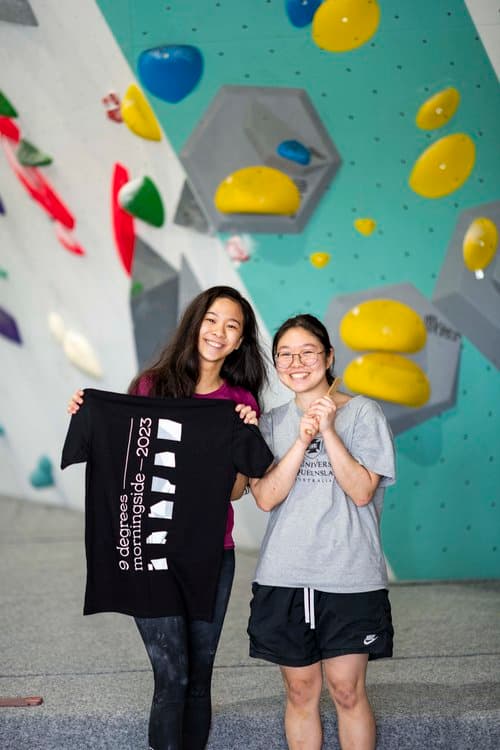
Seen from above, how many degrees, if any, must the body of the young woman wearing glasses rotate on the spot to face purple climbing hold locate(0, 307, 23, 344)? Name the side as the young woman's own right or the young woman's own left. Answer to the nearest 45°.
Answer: approximately 135° to the young woman's own right

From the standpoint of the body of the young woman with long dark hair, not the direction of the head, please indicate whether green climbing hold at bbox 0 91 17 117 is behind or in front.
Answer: behind

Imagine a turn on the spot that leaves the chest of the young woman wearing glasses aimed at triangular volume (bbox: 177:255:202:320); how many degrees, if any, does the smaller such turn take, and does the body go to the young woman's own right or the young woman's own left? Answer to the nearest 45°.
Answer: approximately 180°

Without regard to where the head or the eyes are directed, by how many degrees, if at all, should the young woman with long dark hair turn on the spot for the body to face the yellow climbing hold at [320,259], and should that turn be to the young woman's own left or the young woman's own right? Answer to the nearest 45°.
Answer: approximately 180°

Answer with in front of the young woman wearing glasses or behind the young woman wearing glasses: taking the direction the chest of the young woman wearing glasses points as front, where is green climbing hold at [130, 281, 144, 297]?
behind

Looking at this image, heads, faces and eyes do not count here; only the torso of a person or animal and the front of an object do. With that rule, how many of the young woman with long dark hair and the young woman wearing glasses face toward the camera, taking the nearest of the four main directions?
2

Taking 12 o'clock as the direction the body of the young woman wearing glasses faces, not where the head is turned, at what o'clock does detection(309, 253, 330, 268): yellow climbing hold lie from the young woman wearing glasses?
The yellow climbing hold is roughly at 6 o'clock from the young woman wearing glasses.

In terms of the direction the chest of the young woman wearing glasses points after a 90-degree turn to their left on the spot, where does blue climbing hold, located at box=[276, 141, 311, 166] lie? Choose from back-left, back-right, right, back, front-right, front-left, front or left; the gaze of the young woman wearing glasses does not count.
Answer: left

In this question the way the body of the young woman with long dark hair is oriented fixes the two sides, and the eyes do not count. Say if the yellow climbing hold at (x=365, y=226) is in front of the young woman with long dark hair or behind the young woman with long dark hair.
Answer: behind

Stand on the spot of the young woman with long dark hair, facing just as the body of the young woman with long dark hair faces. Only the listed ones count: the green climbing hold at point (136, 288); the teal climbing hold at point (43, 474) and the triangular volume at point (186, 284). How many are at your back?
3

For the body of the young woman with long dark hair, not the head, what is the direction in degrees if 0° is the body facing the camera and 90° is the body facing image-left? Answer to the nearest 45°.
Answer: approximately 0°

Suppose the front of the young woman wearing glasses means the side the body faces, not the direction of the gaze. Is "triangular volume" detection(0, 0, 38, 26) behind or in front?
behind
